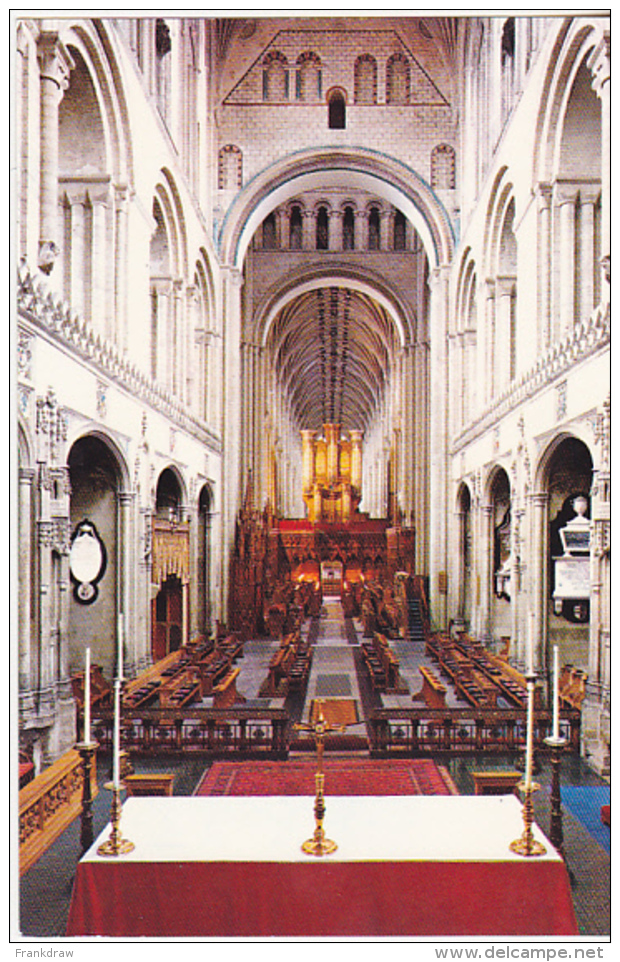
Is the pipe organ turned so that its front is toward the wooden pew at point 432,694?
yes

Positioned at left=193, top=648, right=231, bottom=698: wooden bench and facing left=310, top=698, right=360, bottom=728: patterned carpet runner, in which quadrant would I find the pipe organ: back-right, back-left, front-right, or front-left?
back-left

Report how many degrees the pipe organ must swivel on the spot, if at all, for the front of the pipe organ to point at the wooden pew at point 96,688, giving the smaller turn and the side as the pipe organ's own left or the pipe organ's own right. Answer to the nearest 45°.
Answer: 0° — it already faces it

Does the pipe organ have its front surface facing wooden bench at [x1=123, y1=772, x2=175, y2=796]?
yes

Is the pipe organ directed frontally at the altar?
yes

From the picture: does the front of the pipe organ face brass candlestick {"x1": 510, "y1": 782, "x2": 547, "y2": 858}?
yes

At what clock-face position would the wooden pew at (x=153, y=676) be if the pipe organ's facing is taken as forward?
The wooden pew is roughly at 12 o'clock from the pipe organ.

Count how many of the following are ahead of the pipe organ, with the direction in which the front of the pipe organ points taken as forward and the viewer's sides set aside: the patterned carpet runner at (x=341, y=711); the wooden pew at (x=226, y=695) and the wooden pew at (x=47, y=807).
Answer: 3

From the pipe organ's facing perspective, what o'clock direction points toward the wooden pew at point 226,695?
The wooden pew is roughly at 12 o'clock from the pipe organ.

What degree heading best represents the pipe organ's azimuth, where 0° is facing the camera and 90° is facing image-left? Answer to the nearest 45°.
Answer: approximately 0°

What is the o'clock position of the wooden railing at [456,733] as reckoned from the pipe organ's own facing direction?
The wooden railing is roughly at 12 o'clock from the pipe organ.
